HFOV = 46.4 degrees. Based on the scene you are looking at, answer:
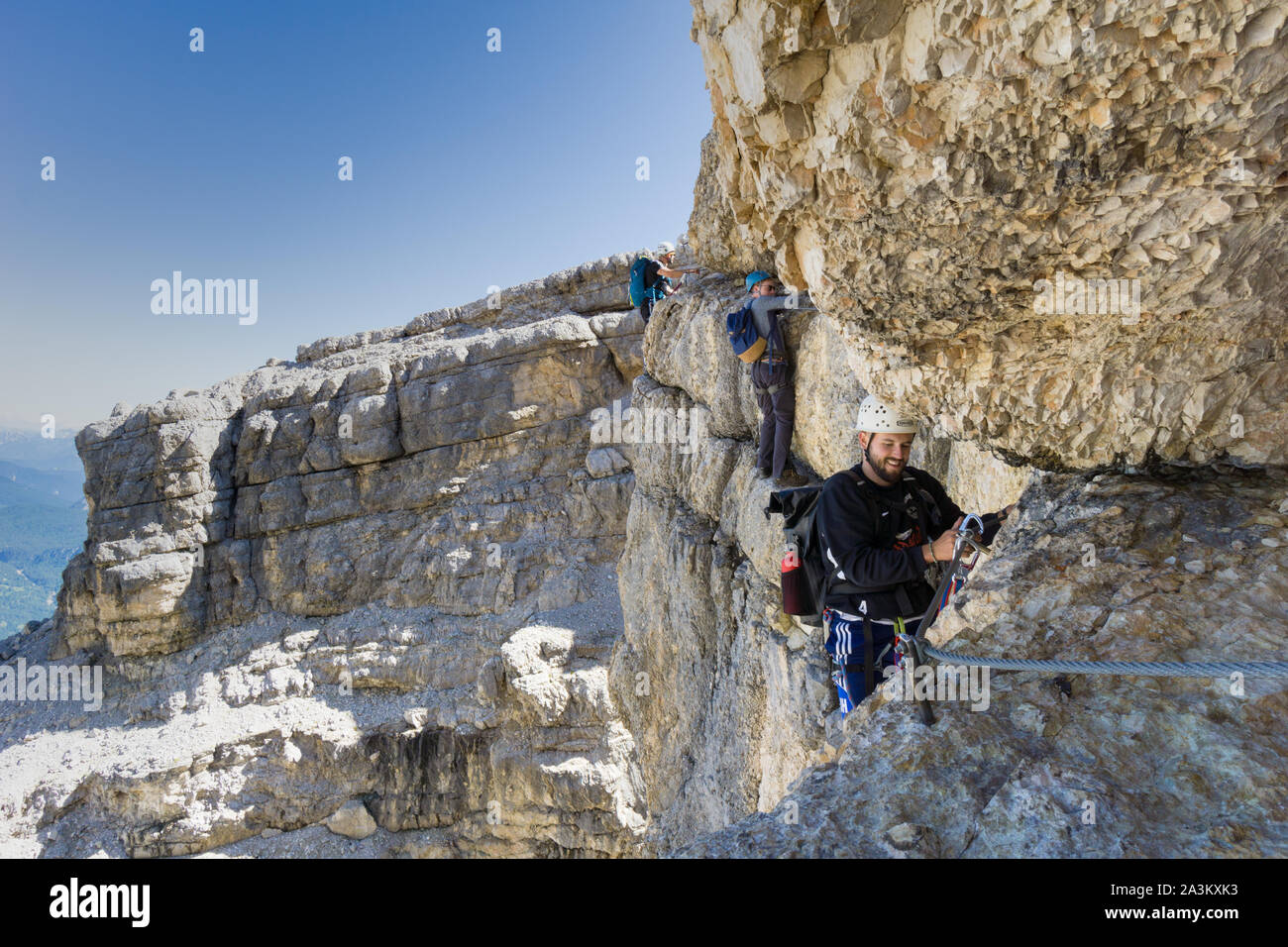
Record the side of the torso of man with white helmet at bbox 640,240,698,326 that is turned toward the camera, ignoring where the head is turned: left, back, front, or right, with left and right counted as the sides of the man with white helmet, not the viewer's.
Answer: right

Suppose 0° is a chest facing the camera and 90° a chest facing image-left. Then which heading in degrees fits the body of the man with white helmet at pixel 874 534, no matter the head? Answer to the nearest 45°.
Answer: approximately 315°

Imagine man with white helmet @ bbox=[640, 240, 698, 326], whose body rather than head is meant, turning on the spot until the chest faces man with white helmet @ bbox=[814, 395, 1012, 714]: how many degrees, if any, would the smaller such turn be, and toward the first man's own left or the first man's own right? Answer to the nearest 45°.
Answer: approximately 90° to the first man's own right

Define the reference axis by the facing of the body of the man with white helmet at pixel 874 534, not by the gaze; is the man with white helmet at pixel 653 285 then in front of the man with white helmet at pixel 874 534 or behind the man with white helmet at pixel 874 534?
behind
